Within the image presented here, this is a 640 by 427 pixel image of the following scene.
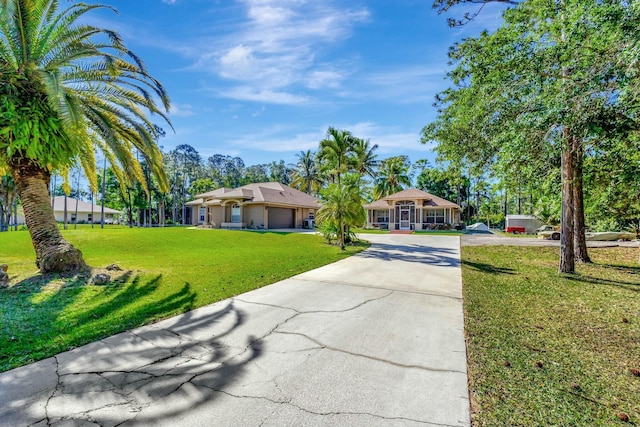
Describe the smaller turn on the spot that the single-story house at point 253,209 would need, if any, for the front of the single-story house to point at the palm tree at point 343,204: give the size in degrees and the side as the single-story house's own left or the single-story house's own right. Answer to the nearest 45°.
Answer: approximately 45° to the single-story house's own left

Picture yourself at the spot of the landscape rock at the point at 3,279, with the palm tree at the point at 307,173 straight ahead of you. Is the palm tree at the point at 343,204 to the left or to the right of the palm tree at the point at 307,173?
right

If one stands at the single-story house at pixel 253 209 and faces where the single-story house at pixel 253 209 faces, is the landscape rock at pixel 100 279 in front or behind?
in front

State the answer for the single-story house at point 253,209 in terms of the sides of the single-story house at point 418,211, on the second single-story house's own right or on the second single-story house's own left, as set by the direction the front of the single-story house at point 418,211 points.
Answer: on the second single-story house's own right

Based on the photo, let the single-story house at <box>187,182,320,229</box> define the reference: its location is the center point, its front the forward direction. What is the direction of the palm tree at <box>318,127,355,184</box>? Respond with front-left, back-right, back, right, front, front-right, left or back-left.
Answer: left

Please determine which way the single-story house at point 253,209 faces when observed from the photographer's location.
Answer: facing the viewer and to the left of the viewer

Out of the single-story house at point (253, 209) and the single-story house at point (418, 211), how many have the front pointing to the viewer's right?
0

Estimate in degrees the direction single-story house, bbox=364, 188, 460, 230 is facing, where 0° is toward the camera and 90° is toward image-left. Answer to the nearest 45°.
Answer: approximately 0°
